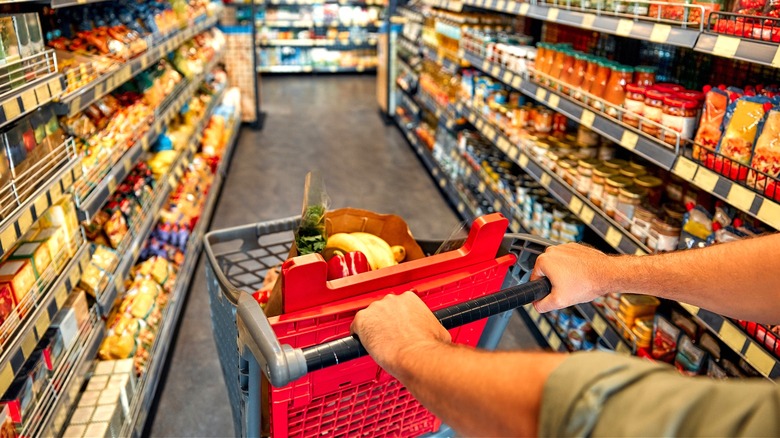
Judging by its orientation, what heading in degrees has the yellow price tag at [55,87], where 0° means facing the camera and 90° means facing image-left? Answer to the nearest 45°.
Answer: approximately 315°

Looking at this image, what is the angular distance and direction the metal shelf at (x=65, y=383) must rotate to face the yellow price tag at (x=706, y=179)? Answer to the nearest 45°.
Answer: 0° — it already faces it

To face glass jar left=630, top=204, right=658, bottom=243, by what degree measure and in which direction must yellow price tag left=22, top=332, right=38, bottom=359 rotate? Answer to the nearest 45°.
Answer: approximately 45° to its left

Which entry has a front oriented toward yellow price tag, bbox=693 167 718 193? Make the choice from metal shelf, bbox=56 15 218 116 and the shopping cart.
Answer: the metal shelf

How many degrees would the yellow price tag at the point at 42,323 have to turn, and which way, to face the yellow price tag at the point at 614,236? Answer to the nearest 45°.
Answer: approximately 45° to its left

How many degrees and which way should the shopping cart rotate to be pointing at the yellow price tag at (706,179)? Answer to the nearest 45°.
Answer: approximately 90° to its right

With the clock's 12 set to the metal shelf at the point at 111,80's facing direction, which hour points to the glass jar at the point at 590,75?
The glass jar is roughly at 11 o'clock from the metal shelf.

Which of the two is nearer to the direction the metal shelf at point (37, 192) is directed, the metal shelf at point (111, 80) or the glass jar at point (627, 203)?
the glass jar

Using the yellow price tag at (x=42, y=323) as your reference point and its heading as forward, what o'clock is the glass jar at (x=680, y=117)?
The glass jar is roughly at 11 o'clock from the yellow price tag.

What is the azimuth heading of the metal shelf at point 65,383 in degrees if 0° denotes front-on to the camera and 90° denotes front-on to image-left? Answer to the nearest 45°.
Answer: approximately 315°
